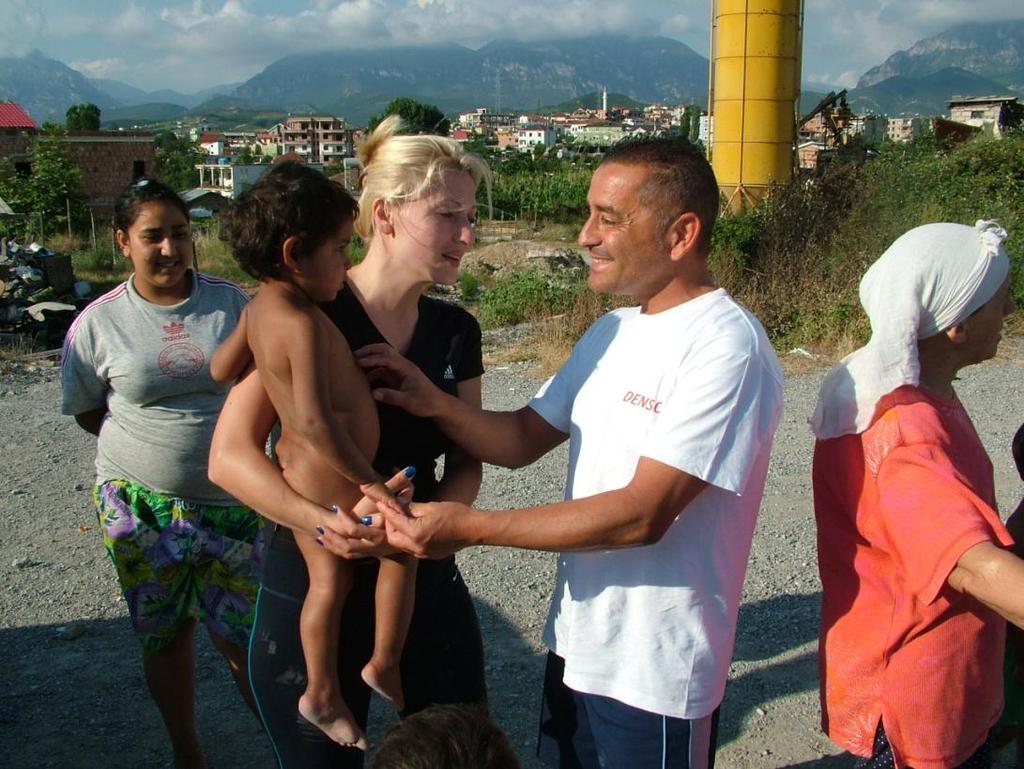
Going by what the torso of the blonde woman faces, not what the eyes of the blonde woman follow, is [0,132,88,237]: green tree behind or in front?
behind

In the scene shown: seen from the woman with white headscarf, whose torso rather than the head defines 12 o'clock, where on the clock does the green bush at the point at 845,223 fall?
The green bush is roughly at 9 o'clock from the woman with white headscarf.

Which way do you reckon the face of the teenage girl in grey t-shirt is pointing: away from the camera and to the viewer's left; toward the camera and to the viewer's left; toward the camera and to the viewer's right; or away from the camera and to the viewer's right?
toward the camera and to the viewer's right

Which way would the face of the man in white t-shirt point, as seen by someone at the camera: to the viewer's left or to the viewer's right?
to the viewer's left

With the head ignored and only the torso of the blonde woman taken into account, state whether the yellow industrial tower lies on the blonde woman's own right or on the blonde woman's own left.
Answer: on the blonde woman's own left

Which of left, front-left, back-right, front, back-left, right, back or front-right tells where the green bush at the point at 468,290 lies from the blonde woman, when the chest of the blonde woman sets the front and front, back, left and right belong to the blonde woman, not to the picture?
back-left

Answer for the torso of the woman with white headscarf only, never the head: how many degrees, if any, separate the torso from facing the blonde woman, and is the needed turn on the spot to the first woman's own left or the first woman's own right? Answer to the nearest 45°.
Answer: approximately 180°
